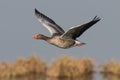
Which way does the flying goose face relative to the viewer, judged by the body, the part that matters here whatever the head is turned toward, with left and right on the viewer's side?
facing to the left of the viewer
